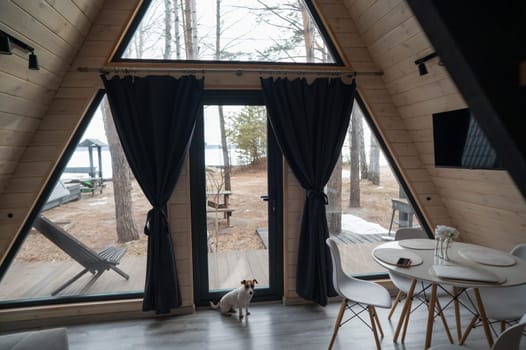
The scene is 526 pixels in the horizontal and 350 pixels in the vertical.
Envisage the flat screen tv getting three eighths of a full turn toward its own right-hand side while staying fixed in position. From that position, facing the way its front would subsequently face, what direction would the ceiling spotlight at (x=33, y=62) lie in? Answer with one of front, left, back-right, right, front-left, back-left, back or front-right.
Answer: back-left

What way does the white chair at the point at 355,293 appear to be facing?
to the viewer's right

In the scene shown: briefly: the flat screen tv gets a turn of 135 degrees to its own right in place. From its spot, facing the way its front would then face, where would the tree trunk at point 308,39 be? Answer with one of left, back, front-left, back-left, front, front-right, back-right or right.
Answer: left

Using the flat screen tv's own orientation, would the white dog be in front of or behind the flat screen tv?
in front

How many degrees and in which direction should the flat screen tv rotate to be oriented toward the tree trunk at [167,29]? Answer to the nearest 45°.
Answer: approximately 90° to its right

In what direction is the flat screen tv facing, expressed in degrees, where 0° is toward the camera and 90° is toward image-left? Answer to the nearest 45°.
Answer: approximately 45°

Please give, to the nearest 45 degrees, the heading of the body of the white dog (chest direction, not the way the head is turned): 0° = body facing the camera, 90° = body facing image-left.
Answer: approximately 315°

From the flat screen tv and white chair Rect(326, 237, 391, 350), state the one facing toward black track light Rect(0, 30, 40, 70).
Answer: the flat screen tv

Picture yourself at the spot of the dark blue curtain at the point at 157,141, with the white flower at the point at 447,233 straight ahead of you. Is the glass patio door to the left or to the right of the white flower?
left

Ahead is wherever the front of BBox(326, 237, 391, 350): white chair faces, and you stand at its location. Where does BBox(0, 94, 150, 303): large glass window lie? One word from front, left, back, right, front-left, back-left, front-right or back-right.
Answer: back

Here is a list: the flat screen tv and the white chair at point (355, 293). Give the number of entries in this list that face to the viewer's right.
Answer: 1

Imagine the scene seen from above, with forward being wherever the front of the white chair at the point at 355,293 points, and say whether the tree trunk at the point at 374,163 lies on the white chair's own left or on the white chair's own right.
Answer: on the white chair's own left

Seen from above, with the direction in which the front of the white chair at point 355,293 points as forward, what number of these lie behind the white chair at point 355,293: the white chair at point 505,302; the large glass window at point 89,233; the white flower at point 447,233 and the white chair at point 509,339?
1

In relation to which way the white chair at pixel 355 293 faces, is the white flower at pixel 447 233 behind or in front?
in front
